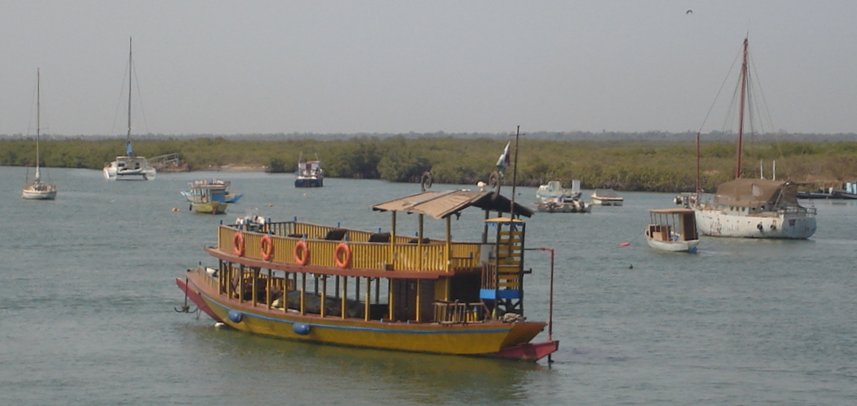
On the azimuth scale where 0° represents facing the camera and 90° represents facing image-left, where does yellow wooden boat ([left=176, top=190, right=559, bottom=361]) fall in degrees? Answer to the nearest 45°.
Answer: approximately 135°
